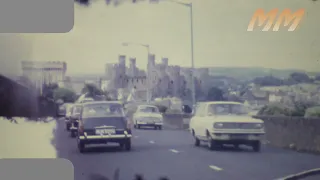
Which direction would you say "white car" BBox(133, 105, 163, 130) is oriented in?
toward the camera

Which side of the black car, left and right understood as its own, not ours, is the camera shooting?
back

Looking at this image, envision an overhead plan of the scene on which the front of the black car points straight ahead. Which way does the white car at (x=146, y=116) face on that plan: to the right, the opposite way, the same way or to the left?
the opposite way

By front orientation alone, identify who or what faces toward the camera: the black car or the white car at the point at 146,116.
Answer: the white car

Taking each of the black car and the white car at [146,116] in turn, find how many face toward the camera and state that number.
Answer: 1

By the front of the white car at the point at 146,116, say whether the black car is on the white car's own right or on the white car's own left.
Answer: on the white car's own right

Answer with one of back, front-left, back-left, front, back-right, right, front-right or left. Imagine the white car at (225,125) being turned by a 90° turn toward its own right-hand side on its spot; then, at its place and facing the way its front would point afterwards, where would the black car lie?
front-right
